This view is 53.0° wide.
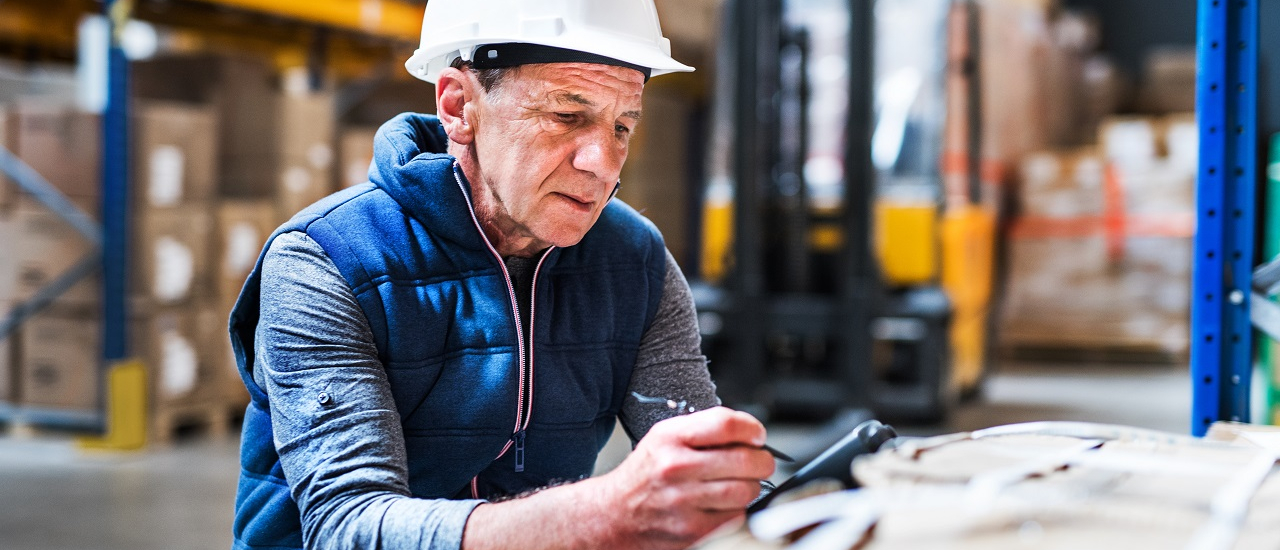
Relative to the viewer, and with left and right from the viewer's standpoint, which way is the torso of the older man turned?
facing the viewer and to the right of the viewer

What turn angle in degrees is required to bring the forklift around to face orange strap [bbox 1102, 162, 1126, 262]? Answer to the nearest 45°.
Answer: approximately 135° to its left

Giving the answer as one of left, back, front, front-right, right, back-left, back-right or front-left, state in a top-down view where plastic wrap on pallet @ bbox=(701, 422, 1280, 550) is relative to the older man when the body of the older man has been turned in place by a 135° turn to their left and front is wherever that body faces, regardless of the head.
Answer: back-right

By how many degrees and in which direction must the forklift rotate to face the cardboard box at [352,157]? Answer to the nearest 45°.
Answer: approximately 90° to its right

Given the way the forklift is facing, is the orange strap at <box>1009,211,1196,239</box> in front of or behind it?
behind

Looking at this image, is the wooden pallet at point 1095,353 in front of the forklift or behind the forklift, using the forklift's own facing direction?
behind

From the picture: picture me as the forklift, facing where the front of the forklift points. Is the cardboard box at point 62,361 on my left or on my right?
on my right

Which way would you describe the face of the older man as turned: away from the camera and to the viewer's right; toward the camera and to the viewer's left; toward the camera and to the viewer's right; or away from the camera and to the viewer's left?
toward the camera and to the viewer's right

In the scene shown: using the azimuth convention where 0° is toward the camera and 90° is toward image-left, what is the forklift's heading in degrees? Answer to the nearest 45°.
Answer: approximately 0°

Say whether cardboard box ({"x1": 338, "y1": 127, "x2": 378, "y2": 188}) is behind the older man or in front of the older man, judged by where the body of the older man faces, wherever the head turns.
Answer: behind

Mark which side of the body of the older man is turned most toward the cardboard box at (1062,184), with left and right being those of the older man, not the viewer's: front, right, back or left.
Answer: left

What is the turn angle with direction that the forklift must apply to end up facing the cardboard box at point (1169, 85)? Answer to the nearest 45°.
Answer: approximately 135° to its left

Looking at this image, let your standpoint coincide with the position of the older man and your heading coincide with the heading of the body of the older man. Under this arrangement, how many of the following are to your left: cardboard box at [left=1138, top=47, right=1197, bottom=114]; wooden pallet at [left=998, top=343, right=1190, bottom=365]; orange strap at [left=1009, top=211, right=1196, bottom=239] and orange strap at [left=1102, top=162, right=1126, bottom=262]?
4

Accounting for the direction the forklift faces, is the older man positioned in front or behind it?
in front

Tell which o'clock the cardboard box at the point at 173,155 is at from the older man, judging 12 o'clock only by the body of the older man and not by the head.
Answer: The cardboard box is roughly at 7 o'clock from the older man.

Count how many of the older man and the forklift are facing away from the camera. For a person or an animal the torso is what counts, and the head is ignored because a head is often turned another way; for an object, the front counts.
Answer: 0
